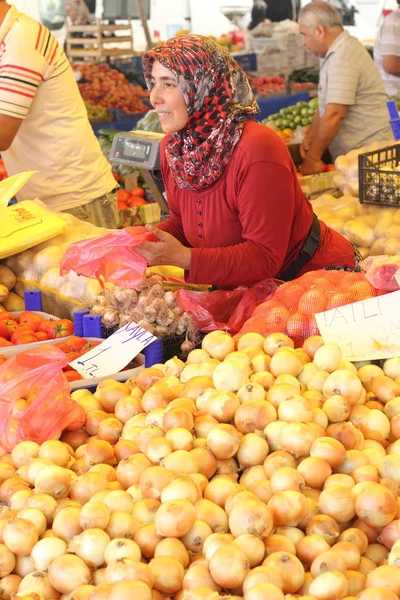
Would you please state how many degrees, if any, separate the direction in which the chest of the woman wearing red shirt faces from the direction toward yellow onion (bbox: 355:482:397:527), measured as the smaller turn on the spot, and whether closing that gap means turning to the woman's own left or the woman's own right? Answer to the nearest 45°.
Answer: approximately 45° to the woman's own left

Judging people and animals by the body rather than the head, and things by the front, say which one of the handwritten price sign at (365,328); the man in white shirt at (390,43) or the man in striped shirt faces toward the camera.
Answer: the handwritten price sign

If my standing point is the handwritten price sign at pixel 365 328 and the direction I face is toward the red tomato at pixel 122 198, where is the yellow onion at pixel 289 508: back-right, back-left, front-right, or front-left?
back-left

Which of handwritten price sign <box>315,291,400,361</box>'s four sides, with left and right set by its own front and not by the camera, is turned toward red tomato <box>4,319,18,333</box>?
right

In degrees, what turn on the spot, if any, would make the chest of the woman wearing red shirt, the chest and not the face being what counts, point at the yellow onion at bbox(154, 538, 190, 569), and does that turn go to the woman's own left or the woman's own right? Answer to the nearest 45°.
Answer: approximately 45° to the woman's own left

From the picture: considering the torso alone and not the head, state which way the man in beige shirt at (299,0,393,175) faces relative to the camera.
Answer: to the viewer's left

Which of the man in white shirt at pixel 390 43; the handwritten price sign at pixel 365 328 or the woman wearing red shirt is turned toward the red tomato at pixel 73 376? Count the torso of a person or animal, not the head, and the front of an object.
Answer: the woman wearing red shirt

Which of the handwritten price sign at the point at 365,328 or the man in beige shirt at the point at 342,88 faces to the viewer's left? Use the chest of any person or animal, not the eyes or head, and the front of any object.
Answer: the man in beige shirt

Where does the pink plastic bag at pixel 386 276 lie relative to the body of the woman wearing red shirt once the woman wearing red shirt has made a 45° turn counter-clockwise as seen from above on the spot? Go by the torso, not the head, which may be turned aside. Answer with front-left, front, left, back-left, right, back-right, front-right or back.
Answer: front-left

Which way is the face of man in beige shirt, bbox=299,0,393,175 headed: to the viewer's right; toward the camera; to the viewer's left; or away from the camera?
to the viewer's left
